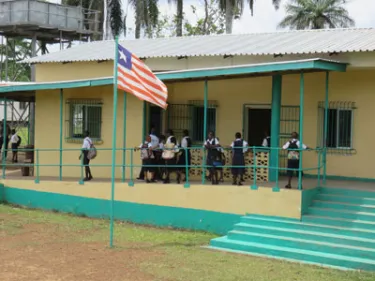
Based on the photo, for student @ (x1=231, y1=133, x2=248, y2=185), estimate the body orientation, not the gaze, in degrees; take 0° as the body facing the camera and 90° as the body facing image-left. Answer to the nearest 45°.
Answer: approximately 180°

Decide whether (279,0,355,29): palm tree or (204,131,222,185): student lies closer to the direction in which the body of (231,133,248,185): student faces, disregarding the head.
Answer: the palm tree

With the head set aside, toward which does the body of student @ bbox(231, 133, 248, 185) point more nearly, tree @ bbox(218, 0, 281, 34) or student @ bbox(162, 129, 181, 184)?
the tree

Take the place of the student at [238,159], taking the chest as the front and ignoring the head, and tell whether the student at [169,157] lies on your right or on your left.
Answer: on your left

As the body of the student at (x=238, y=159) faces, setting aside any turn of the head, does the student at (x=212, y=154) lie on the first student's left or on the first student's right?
on the first student's left

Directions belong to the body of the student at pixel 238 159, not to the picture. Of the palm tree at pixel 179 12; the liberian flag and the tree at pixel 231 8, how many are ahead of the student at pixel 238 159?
2

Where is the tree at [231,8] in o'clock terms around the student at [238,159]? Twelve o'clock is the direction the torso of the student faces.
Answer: The tree is roughly at 12 o'clock from the student.

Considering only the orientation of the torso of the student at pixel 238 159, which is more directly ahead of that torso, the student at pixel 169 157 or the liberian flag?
the student
